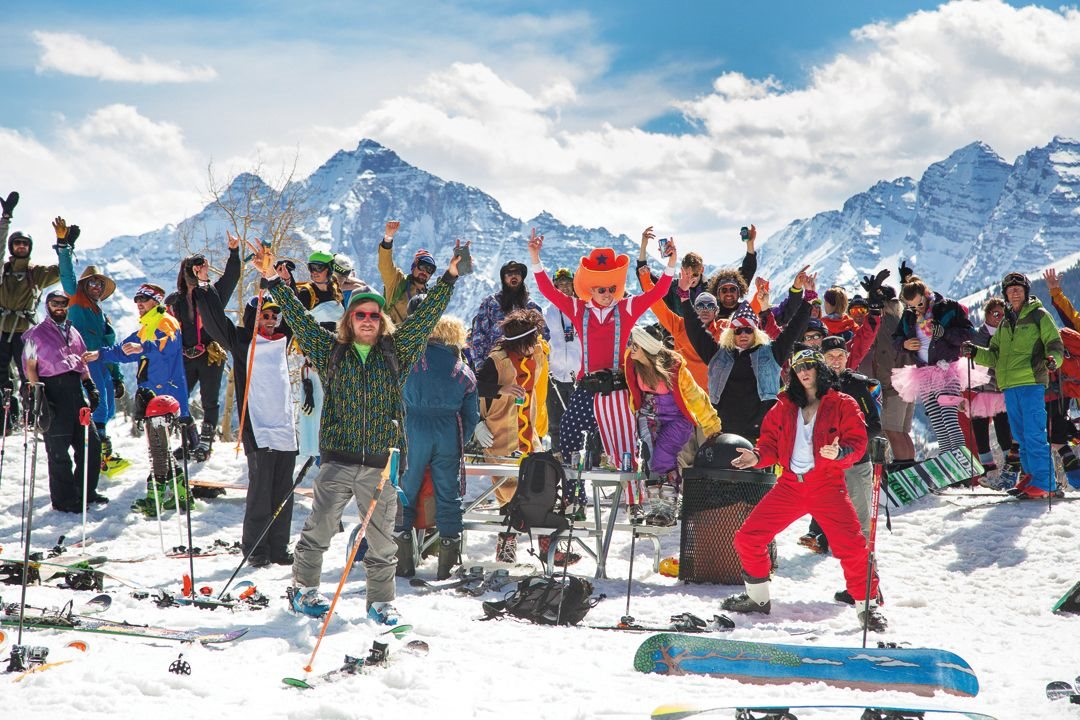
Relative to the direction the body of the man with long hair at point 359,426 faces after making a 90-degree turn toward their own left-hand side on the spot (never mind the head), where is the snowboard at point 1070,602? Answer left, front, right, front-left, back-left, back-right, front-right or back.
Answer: front

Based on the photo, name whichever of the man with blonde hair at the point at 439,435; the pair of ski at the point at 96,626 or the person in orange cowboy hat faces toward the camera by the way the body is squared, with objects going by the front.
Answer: the person in orange cowboy hat

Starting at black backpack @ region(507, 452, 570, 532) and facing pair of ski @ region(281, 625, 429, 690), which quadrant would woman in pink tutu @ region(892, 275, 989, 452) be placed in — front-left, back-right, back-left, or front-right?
back-left

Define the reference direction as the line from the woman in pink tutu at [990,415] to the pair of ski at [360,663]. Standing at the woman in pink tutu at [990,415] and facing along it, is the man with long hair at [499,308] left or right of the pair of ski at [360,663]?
right

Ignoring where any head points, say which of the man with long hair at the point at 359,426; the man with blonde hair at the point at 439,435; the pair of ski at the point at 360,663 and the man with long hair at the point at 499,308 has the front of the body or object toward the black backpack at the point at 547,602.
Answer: the man with long hair at the point at 499,308

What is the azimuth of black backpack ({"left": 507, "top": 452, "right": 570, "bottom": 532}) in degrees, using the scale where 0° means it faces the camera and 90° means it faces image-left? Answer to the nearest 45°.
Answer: approximately 0°

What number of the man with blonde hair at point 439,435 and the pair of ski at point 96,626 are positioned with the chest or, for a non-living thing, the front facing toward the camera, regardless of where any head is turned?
0

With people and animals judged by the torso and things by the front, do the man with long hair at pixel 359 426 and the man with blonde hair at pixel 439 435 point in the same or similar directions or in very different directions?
very different directions

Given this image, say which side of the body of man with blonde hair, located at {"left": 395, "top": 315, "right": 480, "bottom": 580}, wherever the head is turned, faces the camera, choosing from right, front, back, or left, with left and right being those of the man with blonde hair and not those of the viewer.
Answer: back

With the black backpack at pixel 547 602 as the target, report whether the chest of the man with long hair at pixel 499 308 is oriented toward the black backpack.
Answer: yes

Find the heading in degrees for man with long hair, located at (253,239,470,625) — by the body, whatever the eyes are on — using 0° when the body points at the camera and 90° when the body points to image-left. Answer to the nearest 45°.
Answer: approximately 0°
